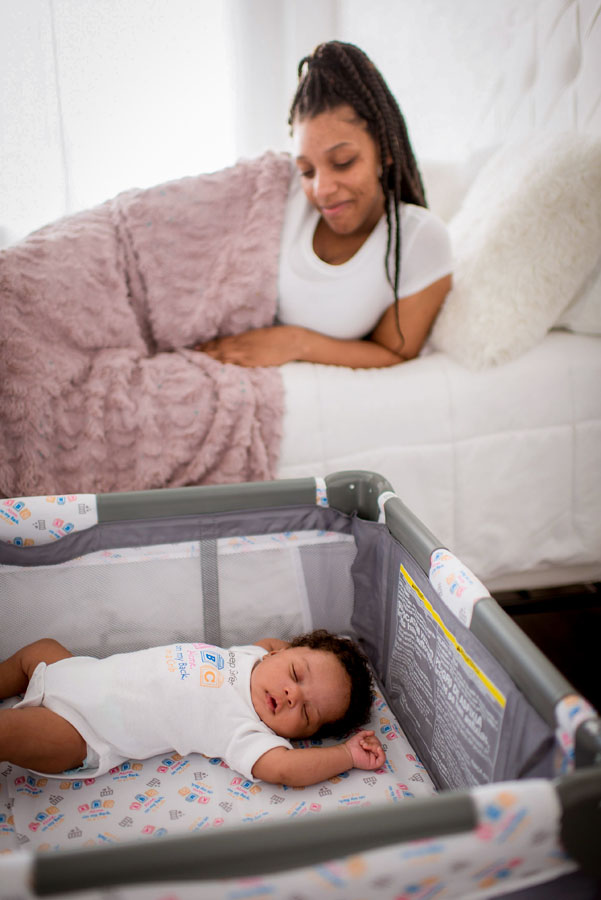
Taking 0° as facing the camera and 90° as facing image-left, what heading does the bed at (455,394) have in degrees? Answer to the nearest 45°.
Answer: approximately 90°

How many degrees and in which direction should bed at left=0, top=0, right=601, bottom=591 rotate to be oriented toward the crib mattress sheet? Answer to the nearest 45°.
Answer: approximately 45° to its left
